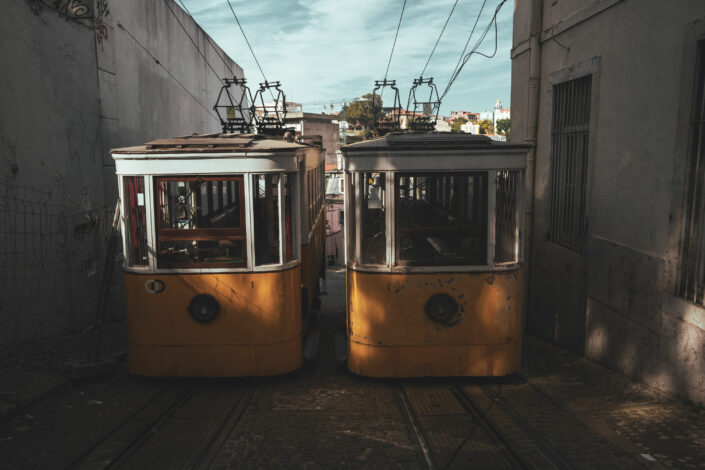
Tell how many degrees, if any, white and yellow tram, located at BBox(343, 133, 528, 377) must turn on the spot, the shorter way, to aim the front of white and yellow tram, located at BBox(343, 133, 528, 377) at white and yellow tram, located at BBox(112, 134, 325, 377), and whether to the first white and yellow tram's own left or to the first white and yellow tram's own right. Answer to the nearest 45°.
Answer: approximately 90° to the first white and yellow tram's own right

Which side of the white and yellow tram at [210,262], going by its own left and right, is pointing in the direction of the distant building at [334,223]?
back

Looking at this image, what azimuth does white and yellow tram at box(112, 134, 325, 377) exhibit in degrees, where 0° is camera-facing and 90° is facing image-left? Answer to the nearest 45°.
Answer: approximately 0°

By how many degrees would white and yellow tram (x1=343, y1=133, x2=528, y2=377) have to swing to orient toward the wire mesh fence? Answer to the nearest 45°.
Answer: approximately 90° to its right

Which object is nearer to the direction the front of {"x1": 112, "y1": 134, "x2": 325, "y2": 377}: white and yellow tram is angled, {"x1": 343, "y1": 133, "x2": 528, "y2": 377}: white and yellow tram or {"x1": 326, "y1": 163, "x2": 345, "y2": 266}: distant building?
the white and yellow tram

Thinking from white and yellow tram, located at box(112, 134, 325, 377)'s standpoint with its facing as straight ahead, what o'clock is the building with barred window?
The building with barred window is roughly at 9 o'clock from the white and yellow tram.

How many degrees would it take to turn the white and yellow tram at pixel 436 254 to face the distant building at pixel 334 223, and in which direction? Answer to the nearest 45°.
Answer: approximately 180°

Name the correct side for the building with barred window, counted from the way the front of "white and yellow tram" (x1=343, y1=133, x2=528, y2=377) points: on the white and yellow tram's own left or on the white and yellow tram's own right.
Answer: on the white and yellow tram's own left

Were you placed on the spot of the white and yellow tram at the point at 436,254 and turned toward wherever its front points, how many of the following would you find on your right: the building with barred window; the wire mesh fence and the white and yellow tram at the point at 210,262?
2
